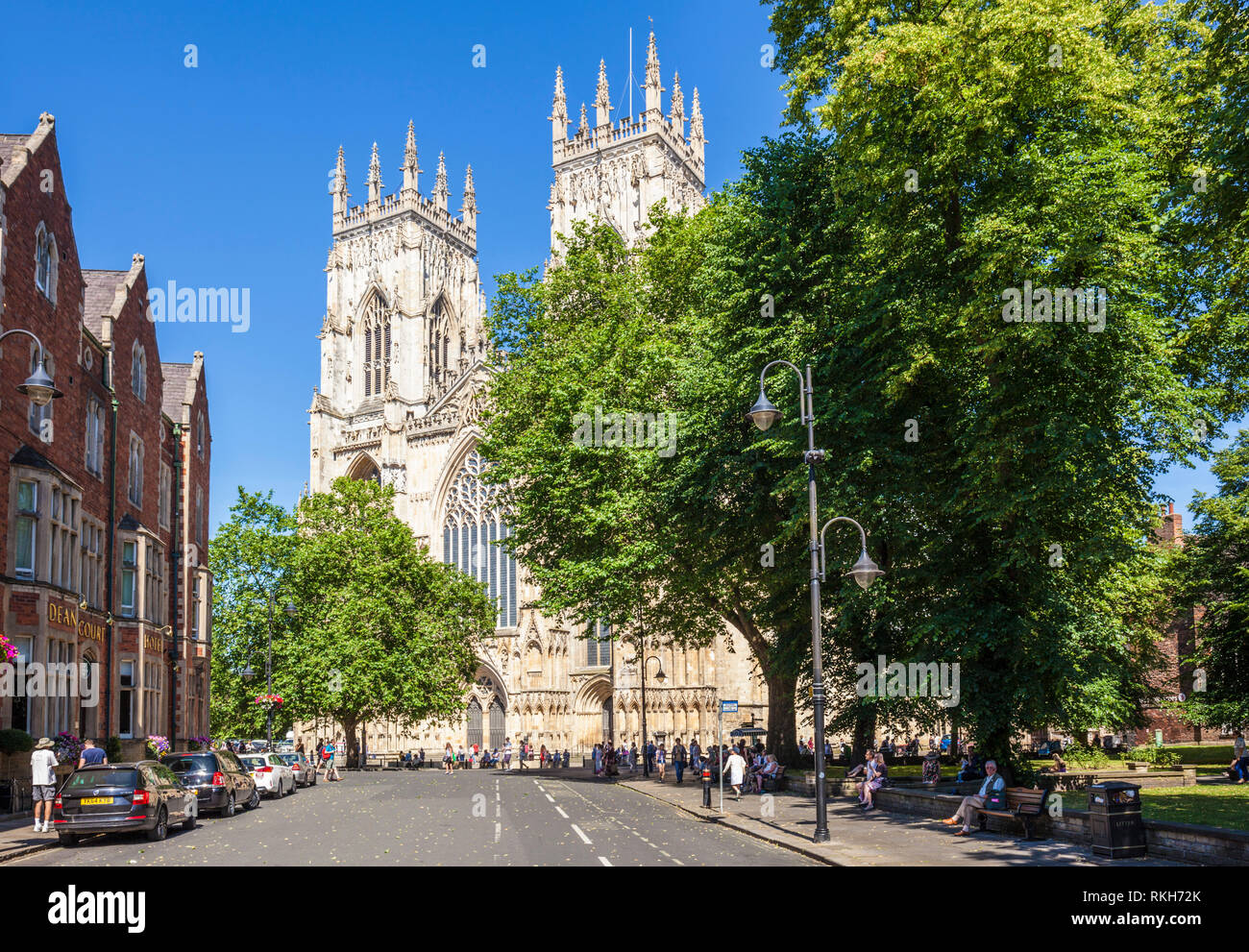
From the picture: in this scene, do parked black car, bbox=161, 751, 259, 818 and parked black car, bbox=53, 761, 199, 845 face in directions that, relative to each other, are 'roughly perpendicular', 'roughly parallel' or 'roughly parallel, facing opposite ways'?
roughly parallel

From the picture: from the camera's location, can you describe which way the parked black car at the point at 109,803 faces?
facing away from the viewer and to the right of the viewer

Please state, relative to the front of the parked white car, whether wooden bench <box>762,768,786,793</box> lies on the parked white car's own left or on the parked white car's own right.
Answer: on the parked white car's own right

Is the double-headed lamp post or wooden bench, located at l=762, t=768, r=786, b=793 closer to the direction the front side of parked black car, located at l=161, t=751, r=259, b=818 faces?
the wooden bench

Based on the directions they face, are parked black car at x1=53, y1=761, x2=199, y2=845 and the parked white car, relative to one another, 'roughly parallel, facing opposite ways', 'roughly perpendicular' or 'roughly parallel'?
roughly parallel

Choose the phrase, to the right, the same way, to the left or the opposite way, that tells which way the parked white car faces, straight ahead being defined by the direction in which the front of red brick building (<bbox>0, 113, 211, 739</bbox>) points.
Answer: to the left

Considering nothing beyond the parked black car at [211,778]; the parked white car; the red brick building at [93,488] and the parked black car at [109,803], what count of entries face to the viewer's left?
0

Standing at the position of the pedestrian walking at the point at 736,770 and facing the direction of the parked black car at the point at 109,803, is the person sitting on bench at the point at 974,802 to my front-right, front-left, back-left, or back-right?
front-left

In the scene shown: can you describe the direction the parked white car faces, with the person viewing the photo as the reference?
facing away from the viewer and to the right of the viewer

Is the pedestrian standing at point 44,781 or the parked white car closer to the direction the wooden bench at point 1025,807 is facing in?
the pedestrian standing

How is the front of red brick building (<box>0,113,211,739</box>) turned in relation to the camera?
facing the viewer and to the right of the viewer

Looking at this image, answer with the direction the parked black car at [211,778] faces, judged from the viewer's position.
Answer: facing away from the viewer and to the right of the viewer

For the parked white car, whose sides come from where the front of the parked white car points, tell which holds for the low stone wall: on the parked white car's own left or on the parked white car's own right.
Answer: on the parked white car's own right
